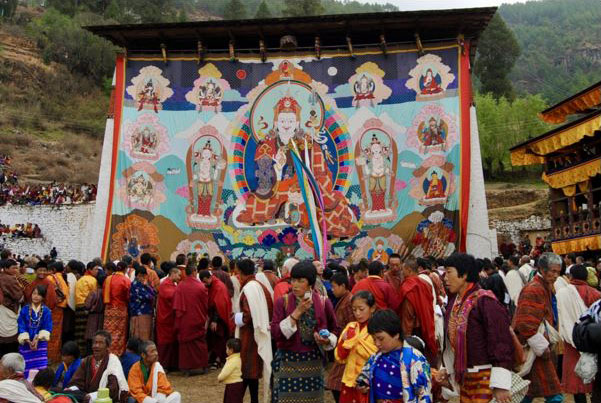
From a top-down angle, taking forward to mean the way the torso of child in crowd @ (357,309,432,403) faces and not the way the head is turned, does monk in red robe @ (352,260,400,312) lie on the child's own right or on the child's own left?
on the child's own right

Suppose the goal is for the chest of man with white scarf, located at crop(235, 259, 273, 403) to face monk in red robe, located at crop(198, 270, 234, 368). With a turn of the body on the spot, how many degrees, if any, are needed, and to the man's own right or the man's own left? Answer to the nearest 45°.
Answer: approximately 45° to the man's own right

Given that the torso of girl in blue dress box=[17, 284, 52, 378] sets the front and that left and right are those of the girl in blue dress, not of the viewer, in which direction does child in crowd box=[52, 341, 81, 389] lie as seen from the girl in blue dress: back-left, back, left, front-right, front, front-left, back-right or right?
front

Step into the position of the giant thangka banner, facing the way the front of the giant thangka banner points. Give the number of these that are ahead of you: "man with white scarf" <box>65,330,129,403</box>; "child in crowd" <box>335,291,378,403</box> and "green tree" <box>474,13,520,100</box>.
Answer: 2

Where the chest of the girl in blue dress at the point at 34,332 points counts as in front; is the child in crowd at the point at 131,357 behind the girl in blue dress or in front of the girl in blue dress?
in front

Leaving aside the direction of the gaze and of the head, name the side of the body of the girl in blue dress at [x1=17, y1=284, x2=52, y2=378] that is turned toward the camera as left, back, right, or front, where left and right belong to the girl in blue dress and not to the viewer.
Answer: front

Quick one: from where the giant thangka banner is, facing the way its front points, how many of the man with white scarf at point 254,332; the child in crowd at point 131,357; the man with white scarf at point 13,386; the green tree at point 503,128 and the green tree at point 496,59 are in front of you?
3

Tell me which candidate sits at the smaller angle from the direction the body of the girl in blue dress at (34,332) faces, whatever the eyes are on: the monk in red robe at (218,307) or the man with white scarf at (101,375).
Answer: the man with white scarf

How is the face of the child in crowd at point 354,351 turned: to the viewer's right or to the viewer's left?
to the viewer's left

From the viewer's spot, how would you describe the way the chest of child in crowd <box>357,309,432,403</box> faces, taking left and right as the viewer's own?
facing the viewer and to the left of the viewer
